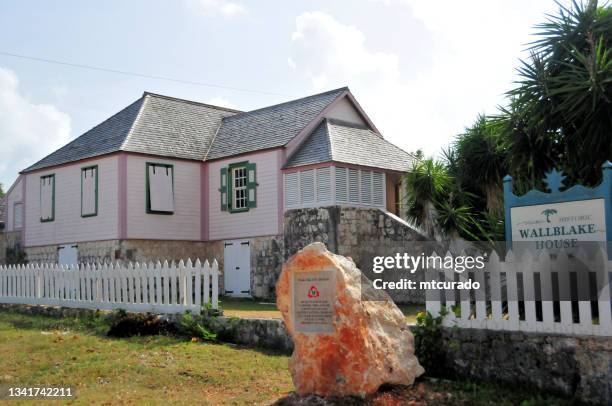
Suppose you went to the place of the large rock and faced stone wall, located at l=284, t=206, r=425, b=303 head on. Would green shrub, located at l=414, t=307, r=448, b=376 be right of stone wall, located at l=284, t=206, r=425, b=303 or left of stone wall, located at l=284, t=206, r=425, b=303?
right

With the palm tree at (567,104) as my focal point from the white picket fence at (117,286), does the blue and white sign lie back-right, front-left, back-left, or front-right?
front-right

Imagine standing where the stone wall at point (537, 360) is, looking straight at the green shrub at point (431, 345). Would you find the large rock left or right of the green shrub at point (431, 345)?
left

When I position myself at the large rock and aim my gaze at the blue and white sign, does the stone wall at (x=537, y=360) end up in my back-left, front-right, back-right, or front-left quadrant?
front-right

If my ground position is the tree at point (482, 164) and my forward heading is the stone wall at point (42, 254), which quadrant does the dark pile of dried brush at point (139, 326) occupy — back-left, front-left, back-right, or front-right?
front-left

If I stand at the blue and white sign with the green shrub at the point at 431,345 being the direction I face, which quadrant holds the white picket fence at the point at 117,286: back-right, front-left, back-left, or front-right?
front-right
